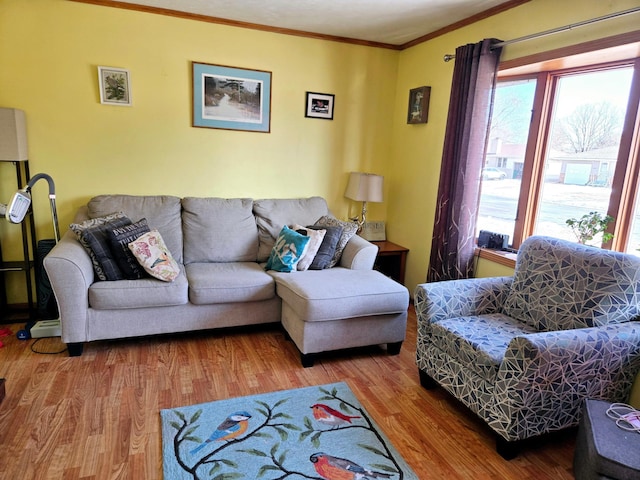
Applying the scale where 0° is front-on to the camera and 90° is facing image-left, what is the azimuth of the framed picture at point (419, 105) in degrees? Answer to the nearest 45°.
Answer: approximately 45°

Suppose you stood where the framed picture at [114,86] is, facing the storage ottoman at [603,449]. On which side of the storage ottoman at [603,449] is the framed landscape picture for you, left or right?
left

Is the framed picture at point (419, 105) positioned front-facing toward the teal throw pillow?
yes

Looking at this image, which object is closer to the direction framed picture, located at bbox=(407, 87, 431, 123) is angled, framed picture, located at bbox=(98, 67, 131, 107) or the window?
the framed picture

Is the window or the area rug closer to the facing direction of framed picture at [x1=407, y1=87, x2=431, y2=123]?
the area rug

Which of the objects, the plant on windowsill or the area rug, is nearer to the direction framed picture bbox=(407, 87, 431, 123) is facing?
the area rug

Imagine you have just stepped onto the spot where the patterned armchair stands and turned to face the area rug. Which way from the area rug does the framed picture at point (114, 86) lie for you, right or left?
right

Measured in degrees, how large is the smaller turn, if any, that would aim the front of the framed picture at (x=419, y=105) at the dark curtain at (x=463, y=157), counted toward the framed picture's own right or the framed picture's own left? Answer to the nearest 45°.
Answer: approximately 90° to the framed picture's own left

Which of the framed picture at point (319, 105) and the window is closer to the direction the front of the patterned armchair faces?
the framed picture

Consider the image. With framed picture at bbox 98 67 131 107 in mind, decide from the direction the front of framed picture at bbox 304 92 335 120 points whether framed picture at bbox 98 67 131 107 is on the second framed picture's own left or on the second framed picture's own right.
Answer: on the second framed picture's own right

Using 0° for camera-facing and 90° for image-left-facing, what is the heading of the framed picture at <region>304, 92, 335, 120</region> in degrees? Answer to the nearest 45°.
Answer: approximately 0°

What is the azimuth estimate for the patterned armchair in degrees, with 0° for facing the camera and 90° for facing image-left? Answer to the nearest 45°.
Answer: approximately 45°
